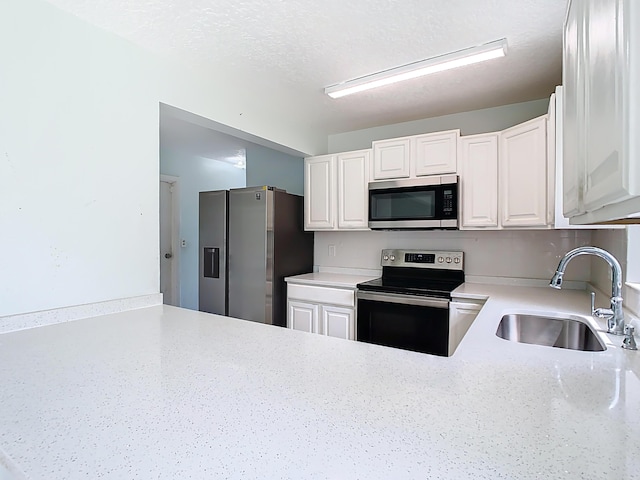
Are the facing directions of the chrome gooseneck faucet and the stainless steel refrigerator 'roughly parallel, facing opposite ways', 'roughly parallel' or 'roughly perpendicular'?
roughly perpendicular

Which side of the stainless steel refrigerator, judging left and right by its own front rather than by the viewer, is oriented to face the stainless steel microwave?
left

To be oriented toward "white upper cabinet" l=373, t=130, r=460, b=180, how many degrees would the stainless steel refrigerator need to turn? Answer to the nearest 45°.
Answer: approximately 90° to its left

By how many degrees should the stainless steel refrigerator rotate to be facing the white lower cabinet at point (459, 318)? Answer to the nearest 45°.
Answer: approximately 90° to its left

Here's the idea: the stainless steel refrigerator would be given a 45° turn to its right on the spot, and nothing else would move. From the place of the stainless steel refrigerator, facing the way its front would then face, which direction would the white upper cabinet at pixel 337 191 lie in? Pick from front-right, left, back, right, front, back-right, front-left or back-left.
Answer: back

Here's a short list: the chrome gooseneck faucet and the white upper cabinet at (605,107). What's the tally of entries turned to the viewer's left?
2

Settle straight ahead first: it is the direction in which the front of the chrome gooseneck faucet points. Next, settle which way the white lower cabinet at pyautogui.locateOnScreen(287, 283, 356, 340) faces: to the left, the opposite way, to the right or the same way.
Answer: to the left

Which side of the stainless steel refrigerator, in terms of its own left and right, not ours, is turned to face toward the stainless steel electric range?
left

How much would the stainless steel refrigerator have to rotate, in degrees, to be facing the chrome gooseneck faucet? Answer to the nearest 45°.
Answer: approximately 90° to its left

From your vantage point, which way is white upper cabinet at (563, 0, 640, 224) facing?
to the viewer's left

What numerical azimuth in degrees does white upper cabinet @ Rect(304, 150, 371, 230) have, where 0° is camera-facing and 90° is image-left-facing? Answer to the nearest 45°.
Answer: approximately 45°

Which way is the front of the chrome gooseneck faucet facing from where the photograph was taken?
facing to the left of the viewer

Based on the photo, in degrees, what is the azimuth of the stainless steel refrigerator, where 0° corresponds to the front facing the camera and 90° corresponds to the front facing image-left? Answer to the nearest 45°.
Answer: approximately 45°

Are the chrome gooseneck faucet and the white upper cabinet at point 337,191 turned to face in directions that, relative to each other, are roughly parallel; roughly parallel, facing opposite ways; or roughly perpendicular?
roughly perpendicular

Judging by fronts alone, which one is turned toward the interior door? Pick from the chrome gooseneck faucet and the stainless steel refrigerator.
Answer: the chrome gooseneck faucet
